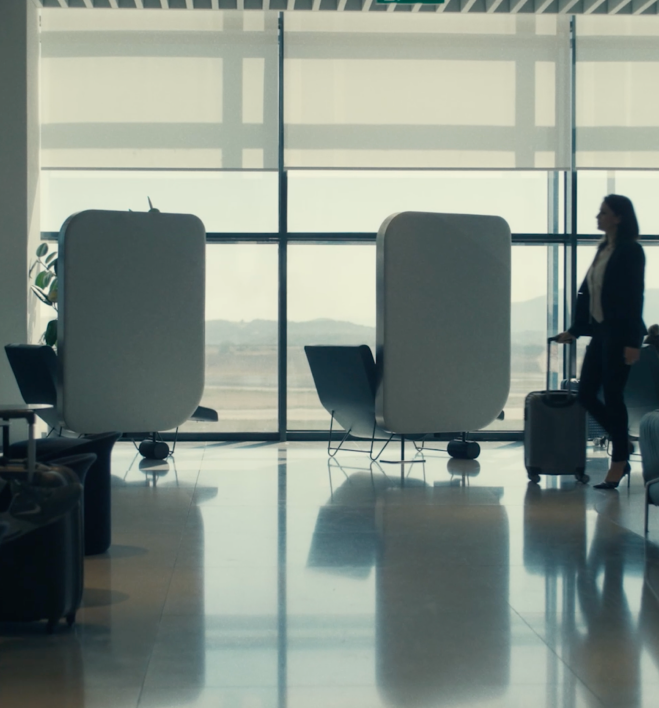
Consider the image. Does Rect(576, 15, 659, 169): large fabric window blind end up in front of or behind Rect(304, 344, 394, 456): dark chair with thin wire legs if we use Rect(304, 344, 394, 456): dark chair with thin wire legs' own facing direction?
in front

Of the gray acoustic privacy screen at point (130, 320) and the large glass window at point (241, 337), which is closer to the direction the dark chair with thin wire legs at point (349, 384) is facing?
the large glass window

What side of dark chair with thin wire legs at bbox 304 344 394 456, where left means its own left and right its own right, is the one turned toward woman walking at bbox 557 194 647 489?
right

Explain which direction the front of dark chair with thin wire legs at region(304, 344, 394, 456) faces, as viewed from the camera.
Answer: facing away from the viewer and to the right of the viewer

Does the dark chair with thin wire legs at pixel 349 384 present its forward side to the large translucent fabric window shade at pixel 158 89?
no

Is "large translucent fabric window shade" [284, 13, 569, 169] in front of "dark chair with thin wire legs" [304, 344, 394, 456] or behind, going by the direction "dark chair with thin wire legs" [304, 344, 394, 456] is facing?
in front

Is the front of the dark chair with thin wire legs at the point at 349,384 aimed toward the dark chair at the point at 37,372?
no

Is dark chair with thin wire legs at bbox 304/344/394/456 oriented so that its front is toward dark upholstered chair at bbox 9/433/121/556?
no

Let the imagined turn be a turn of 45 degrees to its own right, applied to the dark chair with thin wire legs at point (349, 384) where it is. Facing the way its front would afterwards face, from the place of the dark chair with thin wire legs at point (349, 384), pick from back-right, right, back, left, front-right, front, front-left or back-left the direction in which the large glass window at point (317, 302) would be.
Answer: left

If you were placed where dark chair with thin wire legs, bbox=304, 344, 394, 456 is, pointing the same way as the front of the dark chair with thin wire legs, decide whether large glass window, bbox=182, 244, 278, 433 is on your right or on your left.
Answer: on your left
